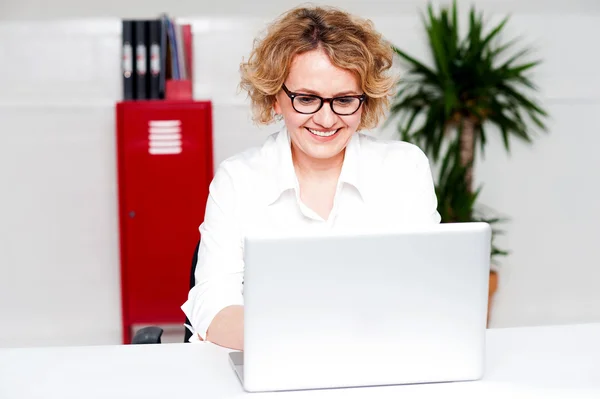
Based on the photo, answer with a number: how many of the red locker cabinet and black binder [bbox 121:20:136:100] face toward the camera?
2

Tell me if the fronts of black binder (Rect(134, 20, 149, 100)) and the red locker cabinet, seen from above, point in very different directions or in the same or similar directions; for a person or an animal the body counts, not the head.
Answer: same or similar directions

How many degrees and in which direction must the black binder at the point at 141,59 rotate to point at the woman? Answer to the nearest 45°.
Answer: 0° — it already faces them

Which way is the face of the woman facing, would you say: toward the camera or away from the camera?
toward the camera

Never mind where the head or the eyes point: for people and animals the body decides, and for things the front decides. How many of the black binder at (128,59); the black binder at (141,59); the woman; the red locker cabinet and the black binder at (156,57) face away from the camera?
0

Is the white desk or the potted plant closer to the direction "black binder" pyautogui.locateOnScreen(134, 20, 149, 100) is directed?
the white desk

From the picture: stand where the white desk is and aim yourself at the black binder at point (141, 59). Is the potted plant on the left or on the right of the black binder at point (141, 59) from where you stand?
right

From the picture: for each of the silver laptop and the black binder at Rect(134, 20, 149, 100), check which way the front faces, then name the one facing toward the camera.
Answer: the black binder

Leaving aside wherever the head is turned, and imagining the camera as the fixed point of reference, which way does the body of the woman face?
toward the camera

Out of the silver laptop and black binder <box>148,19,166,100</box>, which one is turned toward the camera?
the black binder

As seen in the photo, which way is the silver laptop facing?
away from the camera

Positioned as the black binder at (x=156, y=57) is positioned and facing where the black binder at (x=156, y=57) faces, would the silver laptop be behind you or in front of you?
in front

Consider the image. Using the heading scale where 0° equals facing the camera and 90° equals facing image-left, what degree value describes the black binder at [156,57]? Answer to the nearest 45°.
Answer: approximately 0°

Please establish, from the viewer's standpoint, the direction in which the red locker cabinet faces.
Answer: facing the viewer

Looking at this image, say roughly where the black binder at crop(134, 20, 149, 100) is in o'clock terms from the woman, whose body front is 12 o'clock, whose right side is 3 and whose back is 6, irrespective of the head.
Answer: The black binder is roughly at 5 o'clock from the woman.

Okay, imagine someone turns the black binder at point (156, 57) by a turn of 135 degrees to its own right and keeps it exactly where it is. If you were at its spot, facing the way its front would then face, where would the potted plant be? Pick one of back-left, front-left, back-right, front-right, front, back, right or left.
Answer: back-right

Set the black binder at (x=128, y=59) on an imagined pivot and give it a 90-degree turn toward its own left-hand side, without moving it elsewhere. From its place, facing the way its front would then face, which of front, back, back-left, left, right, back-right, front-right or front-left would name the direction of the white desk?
right

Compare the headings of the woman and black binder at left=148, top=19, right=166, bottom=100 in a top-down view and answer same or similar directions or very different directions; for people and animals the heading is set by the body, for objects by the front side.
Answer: same or similar directions

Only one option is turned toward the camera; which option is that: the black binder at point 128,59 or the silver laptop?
the black binder
